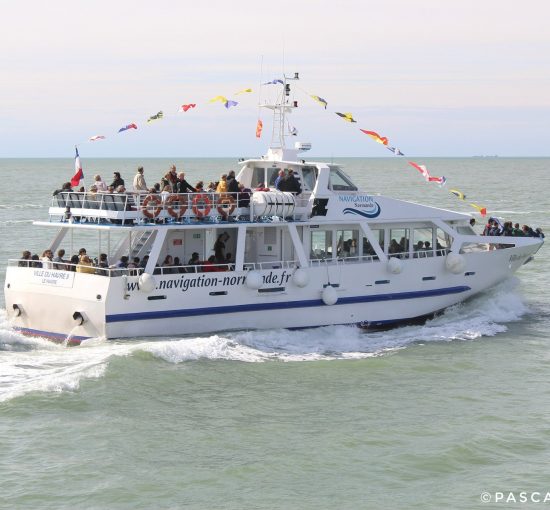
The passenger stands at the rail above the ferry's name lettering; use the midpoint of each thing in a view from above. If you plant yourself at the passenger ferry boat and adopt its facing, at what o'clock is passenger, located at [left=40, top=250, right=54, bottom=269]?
The passenger is roughly at 7 o'clock from the passenger ferry boat.

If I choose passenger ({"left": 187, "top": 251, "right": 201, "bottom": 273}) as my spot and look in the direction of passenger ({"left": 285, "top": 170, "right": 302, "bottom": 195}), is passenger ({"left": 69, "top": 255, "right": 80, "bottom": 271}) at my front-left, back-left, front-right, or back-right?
back-left

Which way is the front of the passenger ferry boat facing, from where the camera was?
facing away from the viewer and to the right of the viewer
